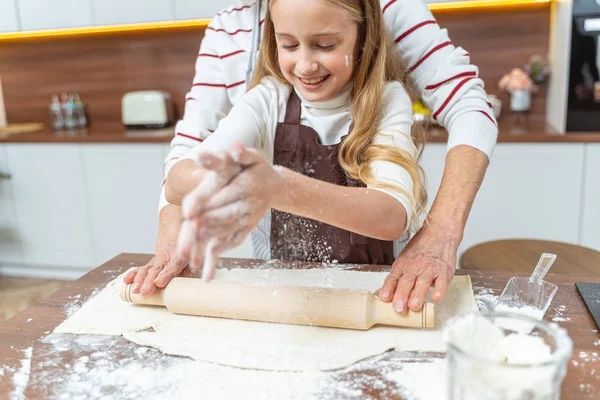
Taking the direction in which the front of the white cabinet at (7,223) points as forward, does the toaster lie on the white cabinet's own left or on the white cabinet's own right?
on the white cabinet's own left

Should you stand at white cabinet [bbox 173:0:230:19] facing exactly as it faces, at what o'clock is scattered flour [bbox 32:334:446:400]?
The scattered flour is roughly at 12 o'clock from the white cabinet.

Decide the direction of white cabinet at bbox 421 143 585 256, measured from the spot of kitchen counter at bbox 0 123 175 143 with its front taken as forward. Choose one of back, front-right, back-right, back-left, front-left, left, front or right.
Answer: front-left

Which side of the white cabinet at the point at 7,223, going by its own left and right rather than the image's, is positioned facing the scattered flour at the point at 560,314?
front

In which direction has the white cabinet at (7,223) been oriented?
toward the camera

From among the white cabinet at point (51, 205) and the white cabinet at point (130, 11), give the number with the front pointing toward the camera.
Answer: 2

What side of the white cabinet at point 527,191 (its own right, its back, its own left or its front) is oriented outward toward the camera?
front

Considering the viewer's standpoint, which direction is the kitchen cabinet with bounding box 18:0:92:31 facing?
facing the viewer

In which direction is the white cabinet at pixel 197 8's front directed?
toward the camera

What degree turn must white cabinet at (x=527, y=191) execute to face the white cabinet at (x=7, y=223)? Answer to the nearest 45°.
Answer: approximately 90° to its right

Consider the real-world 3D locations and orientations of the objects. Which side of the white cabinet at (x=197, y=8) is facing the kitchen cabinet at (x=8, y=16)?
right

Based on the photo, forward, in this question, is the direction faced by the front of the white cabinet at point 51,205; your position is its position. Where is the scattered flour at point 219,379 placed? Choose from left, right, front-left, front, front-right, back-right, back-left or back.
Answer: front
